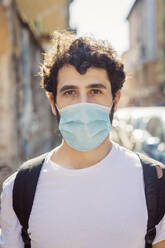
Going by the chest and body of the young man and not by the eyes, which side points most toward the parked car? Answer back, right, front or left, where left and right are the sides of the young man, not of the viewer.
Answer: back

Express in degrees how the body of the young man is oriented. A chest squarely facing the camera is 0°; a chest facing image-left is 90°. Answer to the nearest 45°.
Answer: approximately 0°
